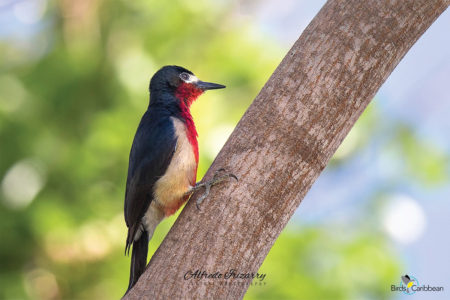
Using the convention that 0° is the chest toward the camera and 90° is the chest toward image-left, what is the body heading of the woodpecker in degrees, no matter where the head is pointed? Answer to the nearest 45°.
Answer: approximately 270°
